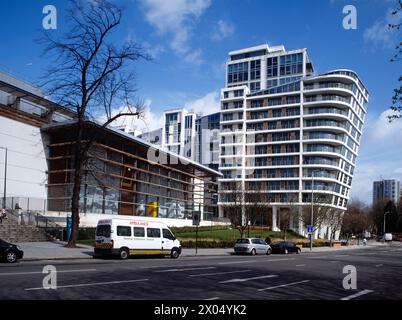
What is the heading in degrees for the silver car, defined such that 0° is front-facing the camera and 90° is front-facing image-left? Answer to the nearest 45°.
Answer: approximately 225°

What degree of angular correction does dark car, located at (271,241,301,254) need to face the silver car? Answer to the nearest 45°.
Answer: approximately 135° to its right

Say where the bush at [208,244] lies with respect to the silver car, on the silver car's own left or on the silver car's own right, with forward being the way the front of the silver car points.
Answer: on the silver car's own left

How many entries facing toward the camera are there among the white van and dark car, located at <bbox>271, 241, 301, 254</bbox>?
0

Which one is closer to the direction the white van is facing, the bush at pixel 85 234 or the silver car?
the silver car

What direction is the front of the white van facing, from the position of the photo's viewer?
facing away from the viewer and to the right of the viewer

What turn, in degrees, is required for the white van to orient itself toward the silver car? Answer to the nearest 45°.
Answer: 0° — it already faces it

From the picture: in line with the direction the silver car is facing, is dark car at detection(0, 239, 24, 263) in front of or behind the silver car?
behind

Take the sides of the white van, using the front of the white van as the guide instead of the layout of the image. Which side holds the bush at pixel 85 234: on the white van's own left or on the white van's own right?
on the white van's own left

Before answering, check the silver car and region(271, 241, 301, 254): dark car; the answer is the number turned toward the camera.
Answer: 0

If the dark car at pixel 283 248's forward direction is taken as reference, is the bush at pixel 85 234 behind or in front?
behind

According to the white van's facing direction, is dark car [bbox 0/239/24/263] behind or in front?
behind

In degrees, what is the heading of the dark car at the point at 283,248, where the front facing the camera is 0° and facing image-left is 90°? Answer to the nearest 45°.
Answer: approximately 225°
